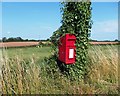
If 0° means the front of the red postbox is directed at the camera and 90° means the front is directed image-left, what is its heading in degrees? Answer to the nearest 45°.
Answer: approximately 315°
